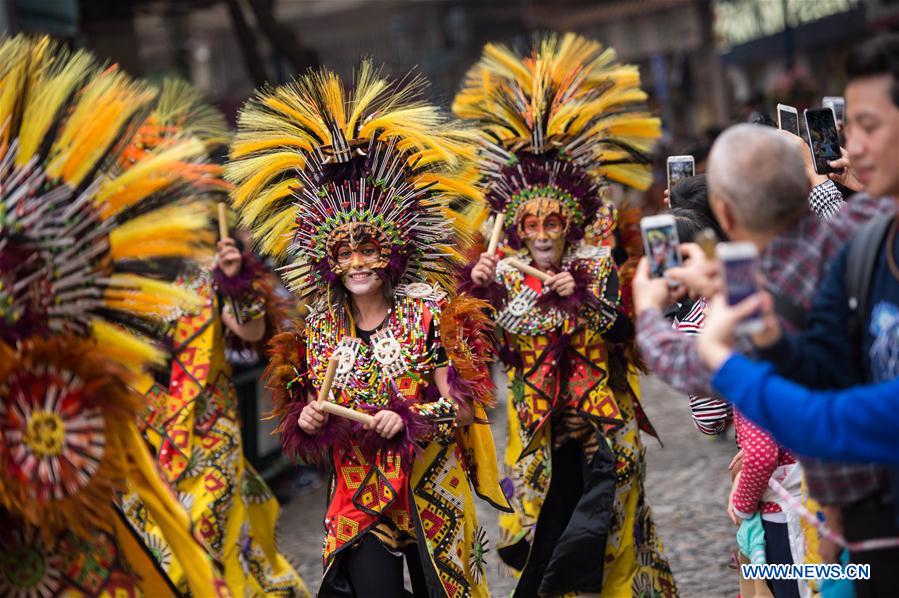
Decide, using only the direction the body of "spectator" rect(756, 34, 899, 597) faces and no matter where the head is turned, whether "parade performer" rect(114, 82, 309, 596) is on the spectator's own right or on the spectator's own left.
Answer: on the spectator's own right

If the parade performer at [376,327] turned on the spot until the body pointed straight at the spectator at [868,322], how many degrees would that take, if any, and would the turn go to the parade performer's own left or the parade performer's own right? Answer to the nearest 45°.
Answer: approximately 45° to the parade performer's own left

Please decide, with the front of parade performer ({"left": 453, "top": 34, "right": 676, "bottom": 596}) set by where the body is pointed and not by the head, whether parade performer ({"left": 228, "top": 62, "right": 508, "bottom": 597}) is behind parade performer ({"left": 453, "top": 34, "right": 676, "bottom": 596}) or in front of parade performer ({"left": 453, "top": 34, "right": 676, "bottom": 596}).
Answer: in front

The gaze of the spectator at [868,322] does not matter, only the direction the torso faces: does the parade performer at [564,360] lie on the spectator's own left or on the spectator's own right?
on the spectator's own right

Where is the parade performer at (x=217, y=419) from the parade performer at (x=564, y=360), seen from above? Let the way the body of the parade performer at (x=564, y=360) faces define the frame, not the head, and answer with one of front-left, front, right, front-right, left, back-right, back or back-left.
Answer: right

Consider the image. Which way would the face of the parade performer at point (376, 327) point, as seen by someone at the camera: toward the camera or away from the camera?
toward the camera

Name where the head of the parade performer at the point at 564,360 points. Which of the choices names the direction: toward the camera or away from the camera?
toward the camera

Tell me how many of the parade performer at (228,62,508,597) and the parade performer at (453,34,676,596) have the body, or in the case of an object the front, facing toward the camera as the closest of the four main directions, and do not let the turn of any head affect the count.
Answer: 2

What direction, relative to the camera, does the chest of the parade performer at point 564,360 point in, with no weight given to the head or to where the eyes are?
toward the camera

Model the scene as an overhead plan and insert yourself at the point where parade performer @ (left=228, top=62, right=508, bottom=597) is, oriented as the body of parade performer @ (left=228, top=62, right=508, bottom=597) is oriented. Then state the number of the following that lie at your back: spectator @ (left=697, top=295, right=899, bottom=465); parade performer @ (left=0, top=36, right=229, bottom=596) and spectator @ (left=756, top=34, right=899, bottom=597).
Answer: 0

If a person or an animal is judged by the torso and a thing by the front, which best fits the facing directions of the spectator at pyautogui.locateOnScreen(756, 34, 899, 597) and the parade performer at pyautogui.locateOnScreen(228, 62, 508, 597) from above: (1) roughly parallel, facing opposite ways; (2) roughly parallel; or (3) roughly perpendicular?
roughly perpendicular

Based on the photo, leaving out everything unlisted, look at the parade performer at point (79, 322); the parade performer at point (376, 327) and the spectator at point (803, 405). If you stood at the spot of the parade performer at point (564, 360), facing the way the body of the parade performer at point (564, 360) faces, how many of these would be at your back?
0

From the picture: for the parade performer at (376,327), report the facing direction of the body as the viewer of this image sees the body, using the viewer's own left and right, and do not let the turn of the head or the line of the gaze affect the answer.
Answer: facing the viewer
